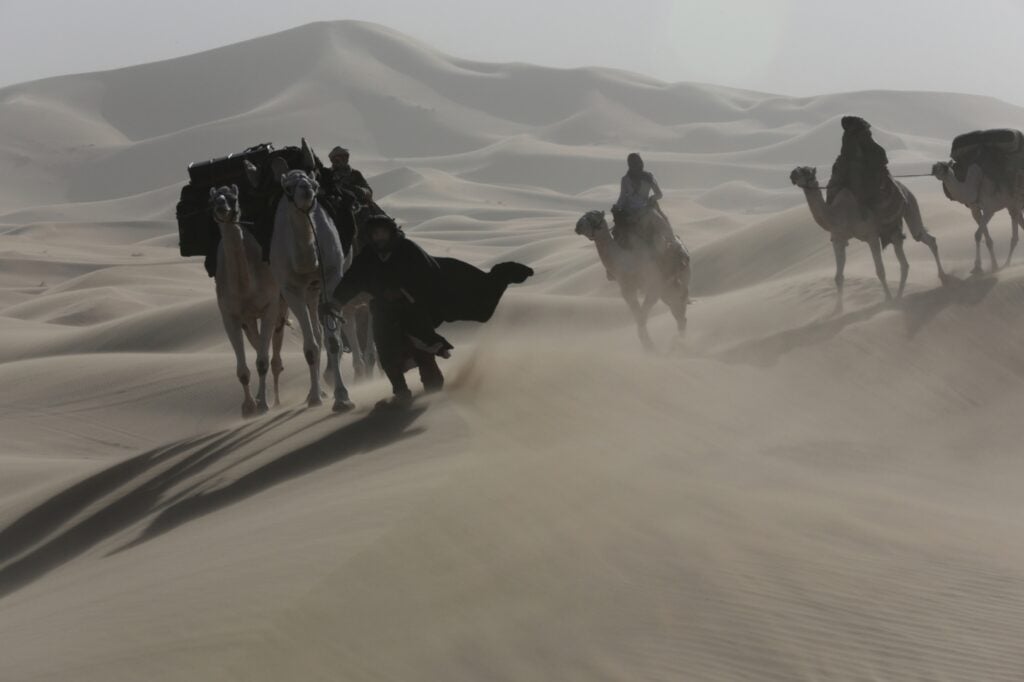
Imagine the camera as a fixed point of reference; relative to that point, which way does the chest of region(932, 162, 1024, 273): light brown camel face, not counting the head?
to the viewer's left

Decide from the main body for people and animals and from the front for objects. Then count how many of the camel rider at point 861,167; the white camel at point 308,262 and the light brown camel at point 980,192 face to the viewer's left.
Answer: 2

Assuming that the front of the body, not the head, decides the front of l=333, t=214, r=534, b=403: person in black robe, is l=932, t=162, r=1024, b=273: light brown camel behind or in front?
behind

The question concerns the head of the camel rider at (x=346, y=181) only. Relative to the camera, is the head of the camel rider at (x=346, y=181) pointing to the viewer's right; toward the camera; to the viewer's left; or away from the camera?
toward the camera

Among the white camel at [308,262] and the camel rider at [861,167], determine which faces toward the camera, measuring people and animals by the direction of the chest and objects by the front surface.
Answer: the white camel

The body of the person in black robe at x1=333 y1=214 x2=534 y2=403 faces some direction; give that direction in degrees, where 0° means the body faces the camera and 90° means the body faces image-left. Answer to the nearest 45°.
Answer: approximately 45°

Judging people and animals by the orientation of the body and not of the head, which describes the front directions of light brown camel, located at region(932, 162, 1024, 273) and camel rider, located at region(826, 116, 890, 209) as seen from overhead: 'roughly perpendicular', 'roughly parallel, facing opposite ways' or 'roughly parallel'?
roughly parallel

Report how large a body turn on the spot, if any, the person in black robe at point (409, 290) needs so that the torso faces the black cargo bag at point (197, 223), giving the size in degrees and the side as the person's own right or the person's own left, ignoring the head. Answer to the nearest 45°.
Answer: approximately 90° to the person's own right

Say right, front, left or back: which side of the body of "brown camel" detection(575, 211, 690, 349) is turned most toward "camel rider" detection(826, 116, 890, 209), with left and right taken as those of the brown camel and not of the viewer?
back

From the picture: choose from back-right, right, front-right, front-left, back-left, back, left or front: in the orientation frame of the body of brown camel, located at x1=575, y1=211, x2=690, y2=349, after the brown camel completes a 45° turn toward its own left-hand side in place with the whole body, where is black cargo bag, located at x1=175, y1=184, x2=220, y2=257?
front-right

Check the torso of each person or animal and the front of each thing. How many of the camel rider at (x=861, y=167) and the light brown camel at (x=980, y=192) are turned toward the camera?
0

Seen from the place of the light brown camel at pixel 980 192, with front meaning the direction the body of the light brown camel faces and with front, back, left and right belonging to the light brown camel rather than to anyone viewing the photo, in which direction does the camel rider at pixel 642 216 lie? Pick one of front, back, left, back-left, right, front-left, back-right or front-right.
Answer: front-left

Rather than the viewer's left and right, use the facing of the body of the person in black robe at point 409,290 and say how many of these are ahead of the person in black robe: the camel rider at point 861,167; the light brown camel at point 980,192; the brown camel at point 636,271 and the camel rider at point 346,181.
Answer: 0

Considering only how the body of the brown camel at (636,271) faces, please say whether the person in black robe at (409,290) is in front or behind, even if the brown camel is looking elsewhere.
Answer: in front

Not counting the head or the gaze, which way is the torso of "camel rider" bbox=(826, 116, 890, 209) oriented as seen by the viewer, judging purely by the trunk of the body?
to the viewer's left

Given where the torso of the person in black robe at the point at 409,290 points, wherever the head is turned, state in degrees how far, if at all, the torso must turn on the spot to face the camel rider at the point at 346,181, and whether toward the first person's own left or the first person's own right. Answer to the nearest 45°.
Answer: approximately 135° to the first person's own right

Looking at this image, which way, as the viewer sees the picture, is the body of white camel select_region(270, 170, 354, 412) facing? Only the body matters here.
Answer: toward the camera

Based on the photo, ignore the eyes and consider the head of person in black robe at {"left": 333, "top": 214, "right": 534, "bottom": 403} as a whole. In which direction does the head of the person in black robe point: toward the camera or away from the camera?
toward the camera

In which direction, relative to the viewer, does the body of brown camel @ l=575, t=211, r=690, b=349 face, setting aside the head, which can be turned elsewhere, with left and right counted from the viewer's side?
facing the viewer and to the left of the viewer
